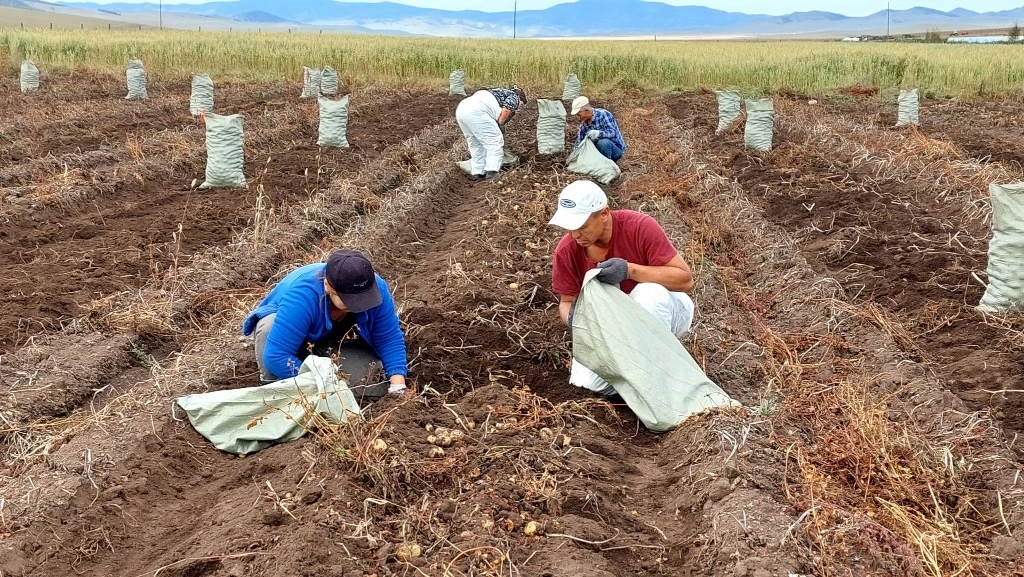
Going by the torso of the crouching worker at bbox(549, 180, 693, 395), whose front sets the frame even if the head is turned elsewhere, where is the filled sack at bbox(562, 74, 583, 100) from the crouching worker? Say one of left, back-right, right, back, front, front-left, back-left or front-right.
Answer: back-right

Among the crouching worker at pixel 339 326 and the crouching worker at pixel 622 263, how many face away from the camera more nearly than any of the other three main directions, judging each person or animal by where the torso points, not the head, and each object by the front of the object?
0

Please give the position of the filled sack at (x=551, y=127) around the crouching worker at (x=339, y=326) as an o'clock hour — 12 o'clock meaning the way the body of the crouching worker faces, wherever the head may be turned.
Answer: The filled sack is roughly at 8 o'clock from the crouching worker.

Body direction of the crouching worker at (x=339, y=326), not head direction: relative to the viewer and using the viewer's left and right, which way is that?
facing the viewer and to the right of the viewer

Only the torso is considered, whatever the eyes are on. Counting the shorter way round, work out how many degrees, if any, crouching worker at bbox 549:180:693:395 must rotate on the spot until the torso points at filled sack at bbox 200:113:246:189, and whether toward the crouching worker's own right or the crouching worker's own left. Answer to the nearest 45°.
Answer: approximately 90° to the crouching worker's own right

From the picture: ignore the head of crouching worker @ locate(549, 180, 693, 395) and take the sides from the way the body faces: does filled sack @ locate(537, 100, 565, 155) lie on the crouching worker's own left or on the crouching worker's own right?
on the crouching worker's own right

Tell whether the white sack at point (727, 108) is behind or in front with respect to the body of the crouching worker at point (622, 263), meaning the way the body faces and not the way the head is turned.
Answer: behind

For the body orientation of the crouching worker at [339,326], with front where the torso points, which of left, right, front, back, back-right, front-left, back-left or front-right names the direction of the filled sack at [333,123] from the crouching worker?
back-left

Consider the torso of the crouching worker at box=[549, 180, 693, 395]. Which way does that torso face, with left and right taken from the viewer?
facing the viewer and to the left of the viewer

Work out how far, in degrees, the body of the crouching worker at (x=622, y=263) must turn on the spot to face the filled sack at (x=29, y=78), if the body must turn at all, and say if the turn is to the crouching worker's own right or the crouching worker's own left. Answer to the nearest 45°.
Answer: approximately 90° to the crouching worker's own right

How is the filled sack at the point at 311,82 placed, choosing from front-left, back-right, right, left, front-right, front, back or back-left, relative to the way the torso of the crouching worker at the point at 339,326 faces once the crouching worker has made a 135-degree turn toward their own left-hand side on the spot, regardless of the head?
front
